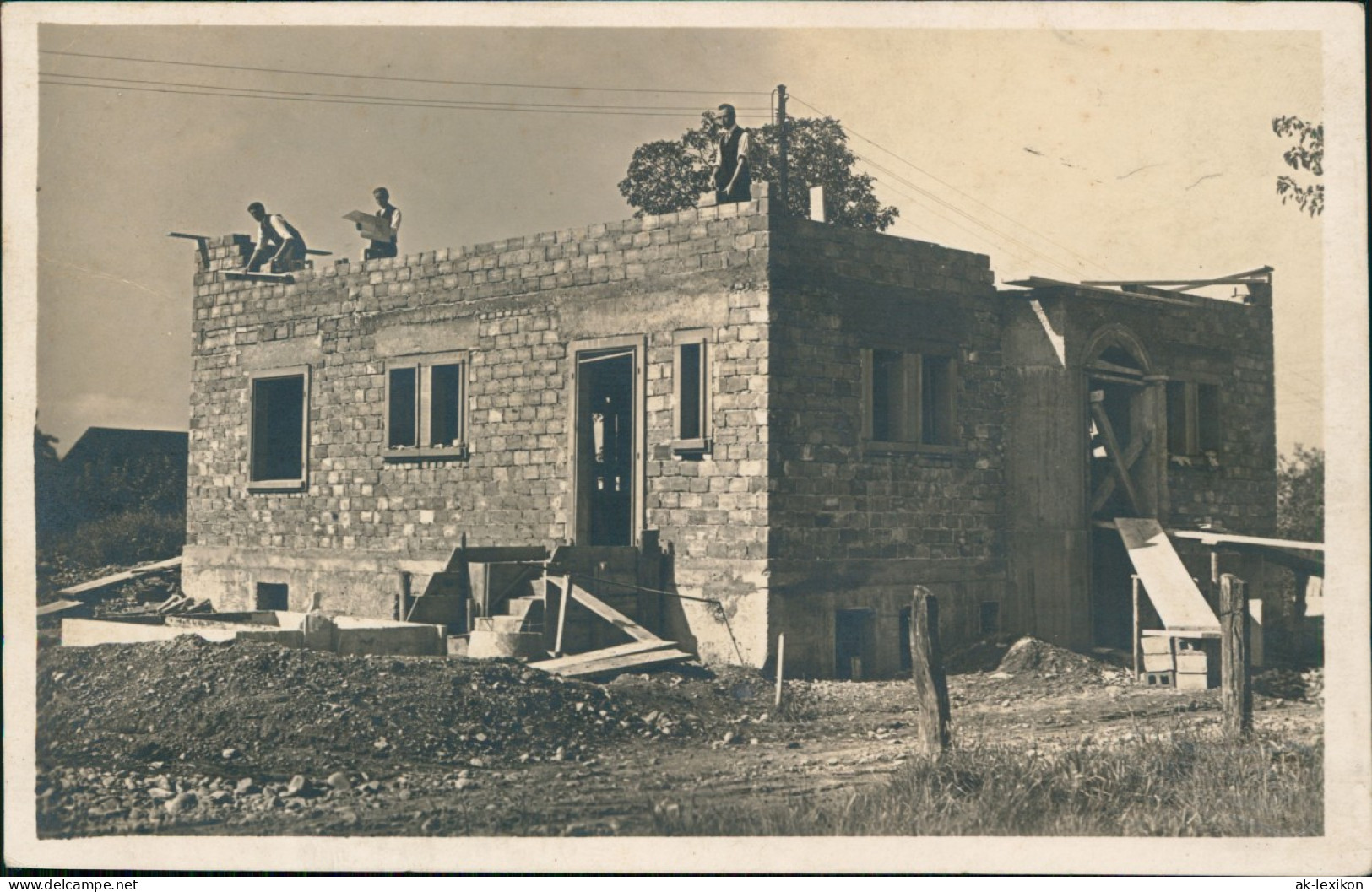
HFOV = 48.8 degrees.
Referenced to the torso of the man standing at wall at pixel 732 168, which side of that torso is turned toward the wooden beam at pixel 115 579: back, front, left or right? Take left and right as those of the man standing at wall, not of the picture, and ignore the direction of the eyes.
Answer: right

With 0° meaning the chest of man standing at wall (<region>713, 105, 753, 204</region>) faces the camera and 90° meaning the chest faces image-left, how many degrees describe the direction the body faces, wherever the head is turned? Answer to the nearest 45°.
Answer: approximately 45°
